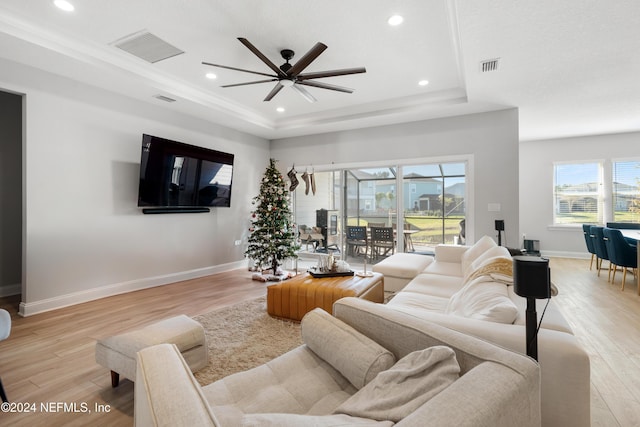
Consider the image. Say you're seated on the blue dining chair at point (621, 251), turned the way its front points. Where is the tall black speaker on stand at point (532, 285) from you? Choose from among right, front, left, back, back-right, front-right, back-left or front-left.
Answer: back-right

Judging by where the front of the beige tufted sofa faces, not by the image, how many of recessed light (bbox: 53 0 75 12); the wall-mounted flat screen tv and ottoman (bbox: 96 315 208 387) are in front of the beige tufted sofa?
3

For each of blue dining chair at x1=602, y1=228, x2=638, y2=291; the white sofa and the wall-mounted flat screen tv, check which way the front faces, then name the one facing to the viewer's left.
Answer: the white sofa

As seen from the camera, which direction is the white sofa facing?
to the viewer's left

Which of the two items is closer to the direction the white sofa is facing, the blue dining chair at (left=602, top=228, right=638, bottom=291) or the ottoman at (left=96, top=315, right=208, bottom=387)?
the ottoman

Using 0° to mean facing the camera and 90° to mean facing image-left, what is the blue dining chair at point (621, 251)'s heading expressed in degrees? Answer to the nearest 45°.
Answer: approximately 225°

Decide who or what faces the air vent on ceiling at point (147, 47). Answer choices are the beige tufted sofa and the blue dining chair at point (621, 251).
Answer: the beige tufted sofa

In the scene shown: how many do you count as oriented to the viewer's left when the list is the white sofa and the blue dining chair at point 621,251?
1

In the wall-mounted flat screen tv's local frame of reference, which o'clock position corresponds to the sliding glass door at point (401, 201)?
The sliding glass door is roughly at 11 o'clock from the wall-mounted flat screen tv.

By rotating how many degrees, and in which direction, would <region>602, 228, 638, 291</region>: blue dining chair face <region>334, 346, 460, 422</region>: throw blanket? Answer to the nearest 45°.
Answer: approximately 135° to its right

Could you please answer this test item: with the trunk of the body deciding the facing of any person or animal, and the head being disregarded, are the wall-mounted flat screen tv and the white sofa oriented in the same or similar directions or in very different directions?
very different directions

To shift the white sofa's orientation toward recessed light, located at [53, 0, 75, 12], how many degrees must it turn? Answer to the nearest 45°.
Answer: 0° — it already faces it

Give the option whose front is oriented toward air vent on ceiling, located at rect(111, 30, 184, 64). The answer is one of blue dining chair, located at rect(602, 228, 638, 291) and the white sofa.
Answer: the white sofa

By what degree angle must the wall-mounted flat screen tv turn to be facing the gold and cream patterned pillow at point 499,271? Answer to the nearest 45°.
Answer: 0° — it already faces it

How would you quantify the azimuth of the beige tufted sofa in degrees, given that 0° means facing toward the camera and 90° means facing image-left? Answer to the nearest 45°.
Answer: approximately 135°
